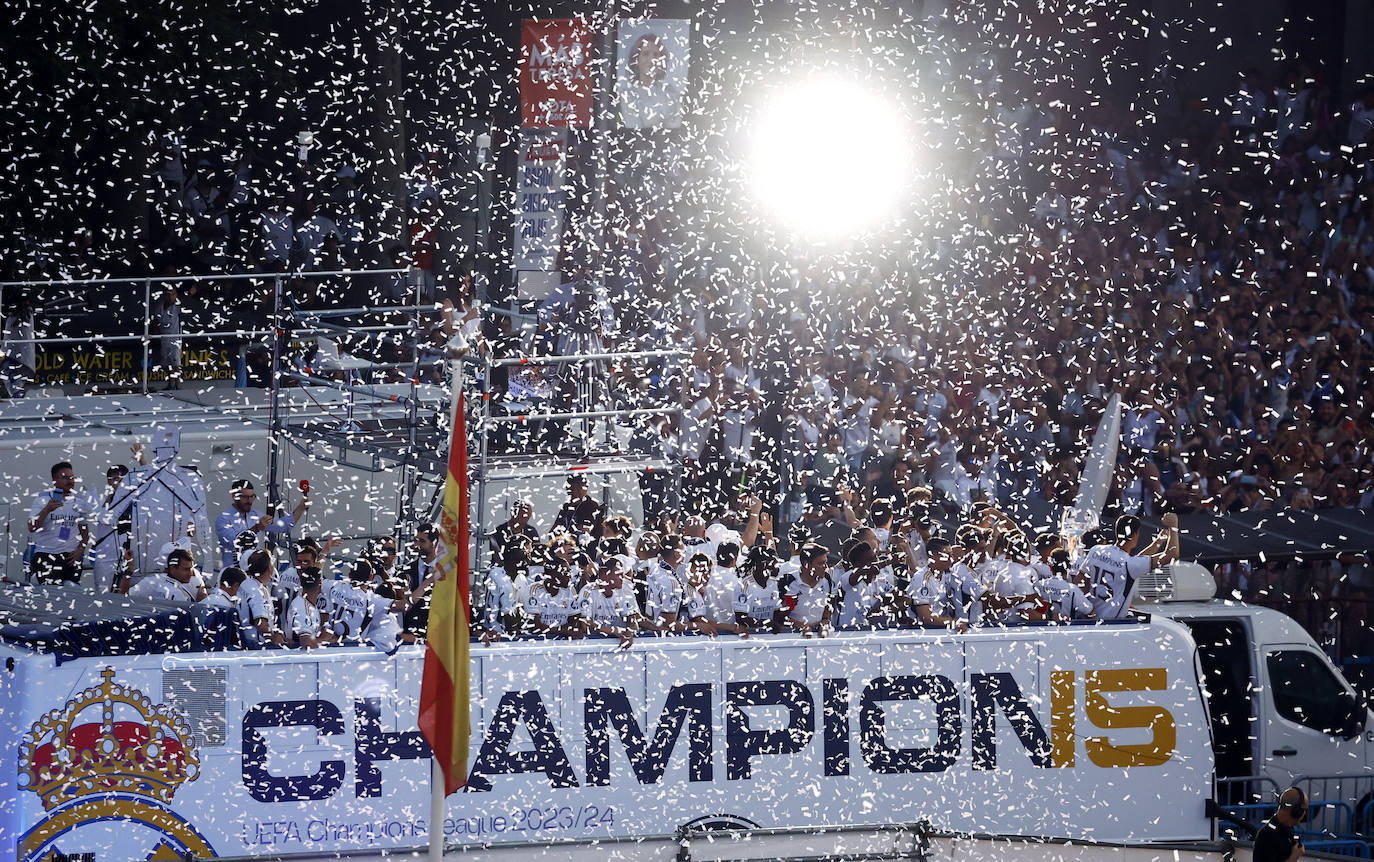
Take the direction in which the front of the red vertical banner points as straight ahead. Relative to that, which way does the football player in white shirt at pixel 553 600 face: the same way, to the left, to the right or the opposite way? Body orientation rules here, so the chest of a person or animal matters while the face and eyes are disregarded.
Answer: the same way

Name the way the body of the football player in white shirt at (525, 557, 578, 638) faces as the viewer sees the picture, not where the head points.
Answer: toward the camera

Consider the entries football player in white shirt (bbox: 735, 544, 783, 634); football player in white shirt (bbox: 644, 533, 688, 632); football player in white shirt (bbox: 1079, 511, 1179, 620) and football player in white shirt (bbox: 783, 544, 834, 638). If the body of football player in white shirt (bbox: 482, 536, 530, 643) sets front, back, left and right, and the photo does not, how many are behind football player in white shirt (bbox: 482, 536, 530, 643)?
0

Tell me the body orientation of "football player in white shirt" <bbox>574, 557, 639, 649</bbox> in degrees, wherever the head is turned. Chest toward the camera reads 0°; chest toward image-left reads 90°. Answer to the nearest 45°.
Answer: approximately 0°

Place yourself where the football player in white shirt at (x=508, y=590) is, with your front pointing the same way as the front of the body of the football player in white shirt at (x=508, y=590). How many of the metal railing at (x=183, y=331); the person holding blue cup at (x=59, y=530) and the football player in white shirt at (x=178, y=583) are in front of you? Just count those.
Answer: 0

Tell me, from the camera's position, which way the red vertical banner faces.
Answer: facing the viewer

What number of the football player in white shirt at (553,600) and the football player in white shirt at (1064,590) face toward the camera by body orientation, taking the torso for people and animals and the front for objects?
1

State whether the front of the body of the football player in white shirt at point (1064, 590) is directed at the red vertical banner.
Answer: no

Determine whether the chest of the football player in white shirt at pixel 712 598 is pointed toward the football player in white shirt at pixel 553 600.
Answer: no

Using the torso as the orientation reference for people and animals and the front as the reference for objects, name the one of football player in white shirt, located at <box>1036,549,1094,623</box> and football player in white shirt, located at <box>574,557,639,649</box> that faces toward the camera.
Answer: football player in white shirt, located at <box>574,557,639,649</box>

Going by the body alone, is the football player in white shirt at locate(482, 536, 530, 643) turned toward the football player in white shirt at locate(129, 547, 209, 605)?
no

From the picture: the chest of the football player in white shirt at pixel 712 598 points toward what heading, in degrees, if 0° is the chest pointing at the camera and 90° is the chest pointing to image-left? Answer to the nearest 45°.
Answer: approximately 315°
